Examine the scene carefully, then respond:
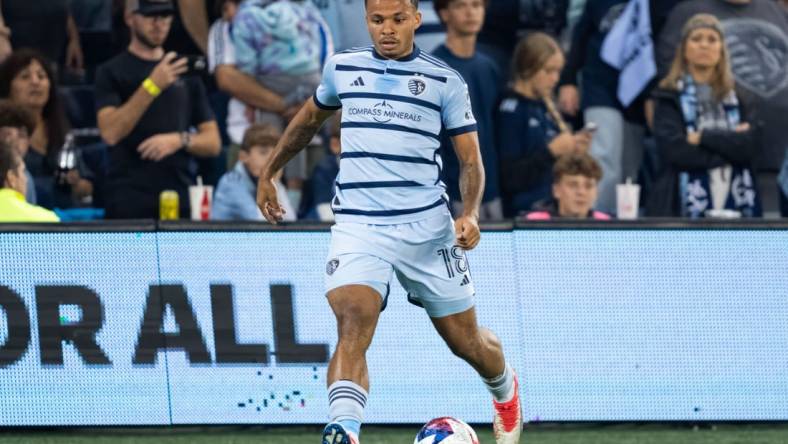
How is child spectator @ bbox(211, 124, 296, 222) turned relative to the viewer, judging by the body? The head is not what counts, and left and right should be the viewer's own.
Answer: facing the viewer and to the right of the viewer

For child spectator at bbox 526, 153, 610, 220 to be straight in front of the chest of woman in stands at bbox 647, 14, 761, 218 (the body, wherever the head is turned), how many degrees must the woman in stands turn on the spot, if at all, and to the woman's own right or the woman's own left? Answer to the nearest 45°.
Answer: approximately 45° to the woman's own right

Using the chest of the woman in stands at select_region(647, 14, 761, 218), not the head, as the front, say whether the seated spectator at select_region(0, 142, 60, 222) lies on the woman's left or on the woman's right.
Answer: on the woman's right

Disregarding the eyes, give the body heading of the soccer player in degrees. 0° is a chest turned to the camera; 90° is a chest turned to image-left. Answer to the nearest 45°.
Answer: approximately 0°
